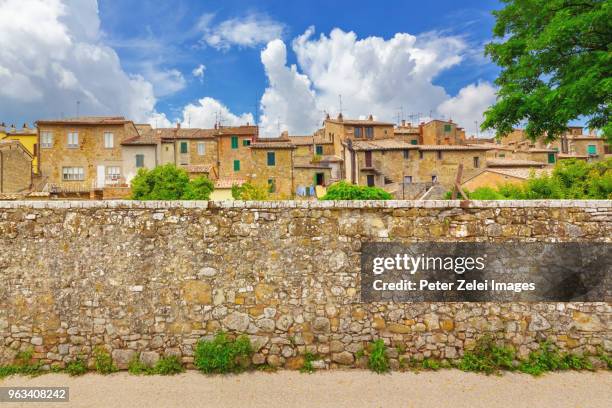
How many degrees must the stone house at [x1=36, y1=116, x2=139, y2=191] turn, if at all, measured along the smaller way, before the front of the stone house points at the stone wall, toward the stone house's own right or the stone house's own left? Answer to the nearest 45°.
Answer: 0° — it already faces it

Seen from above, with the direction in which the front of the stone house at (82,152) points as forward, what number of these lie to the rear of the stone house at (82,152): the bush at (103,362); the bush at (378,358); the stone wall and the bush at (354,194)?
0

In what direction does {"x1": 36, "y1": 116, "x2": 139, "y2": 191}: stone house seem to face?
toward the camera

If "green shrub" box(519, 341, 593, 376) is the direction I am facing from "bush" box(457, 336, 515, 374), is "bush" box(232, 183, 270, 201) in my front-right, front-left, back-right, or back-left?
back-left

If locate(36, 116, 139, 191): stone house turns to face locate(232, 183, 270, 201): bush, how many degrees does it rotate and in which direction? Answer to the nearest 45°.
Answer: approximately 45° to its left

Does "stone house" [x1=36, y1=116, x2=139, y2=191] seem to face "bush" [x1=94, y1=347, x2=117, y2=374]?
yes

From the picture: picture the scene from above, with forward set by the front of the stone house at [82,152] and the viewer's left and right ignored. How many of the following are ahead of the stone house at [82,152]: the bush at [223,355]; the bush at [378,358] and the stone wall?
3

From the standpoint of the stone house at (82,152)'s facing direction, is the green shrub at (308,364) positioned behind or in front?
in front

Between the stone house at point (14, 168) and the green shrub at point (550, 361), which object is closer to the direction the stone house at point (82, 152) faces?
the green shrub

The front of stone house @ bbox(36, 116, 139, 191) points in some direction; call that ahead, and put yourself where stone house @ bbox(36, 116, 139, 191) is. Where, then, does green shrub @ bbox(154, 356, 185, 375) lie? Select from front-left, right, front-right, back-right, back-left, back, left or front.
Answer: front

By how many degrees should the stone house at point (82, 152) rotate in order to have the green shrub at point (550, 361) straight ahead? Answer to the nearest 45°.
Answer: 0° — it already faces it

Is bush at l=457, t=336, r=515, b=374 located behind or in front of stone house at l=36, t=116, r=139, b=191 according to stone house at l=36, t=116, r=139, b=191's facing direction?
in front

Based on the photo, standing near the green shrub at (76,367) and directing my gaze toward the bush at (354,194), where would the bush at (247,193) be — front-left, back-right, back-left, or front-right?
front-left

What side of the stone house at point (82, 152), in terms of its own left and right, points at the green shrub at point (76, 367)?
front

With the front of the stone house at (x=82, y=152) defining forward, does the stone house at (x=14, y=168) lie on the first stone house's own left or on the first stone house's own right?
on the first stone house's own right

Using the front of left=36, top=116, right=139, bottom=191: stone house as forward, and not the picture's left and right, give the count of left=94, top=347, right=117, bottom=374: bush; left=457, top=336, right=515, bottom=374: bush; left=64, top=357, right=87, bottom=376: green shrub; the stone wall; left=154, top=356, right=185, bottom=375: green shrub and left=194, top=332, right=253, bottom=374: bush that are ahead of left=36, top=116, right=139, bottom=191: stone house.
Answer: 6

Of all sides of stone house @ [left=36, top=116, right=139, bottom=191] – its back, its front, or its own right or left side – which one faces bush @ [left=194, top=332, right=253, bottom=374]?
front
